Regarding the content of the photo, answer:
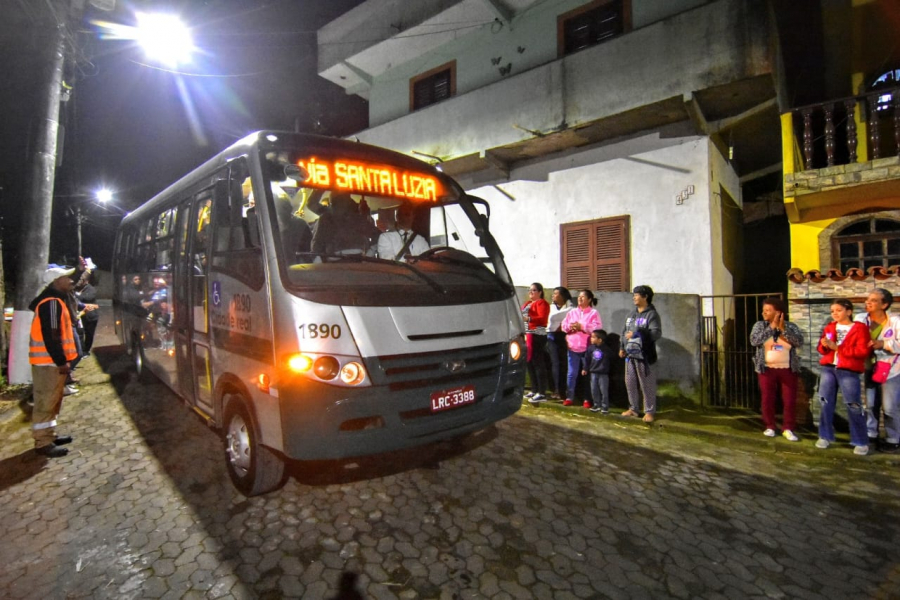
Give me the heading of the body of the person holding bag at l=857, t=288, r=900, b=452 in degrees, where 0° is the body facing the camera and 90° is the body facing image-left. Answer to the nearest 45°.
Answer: approximately 45°

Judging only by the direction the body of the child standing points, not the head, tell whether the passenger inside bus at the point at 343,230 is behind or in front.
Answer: in front

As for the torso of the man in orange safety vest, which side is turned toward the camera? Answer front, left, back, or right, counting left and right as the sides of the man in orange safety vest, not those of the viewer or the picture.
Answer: right

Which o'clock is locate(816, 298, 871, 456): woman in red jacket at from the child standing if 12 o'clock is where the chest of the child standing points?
The woman in red jacket is roughly at 8 o'clock from the child standing.

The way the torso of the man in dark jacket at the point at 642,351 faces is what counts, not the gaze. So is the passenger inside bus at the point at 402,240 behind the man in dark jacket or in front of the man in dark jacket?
in front

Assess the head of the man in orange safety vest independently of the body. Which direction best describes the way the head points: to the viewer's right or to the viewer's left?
to the viewer's right

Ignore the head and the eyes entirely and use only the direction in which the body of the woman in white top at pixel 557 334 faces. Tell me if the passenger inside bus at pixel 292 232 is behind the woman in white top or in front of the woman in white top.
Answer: in front

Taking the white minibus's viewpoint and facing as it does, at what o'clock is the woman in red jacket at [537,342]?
The woman in red jacket is roughly at 11 o'clock from the white minibus.

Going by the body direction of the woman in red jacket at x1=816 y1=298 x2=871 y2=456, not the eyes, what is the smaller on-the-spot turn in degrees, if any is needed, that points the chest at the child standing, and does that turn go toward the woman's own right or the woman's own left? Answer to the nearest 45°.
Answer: approximately 45° to the woman's own right

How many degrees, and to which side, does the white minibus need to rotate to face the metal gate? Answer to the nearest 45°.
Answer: approximately 45° to its left

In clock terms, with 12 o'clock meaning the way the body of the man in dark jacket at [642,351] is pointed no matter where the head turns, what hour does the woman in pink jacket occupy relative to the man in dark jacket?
The woman in pink jacket is roughly at 2 o'clock from the man in dark jacket.
